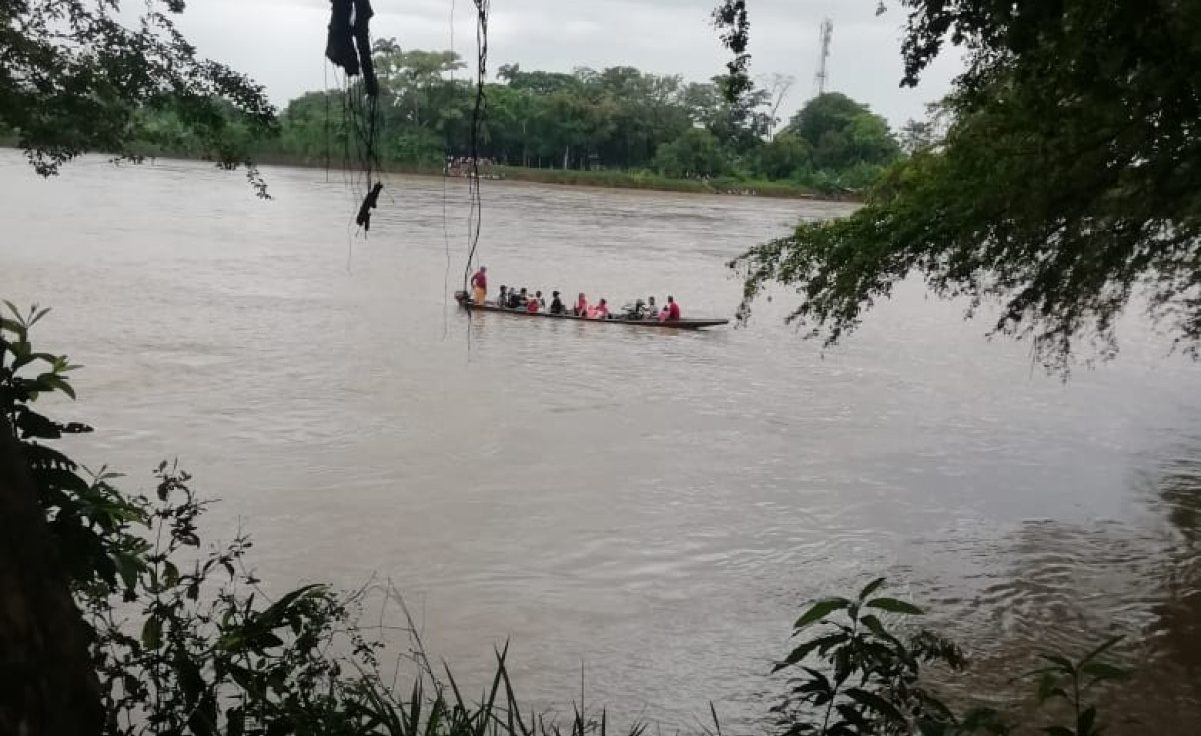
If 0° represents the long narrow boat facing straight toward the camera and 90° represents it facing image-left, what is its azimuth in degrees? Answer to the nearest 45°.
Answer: approximately 270°

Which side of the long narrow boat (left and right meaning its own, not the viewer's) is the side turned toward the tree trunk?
right

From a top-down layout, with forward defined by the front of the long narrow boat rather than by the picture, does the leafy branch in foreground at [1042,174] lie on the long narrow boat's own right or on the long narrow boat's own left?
on the long narrow boat's own right

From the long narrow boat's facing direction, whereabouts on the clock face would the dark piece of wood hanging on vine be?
The dark piece of wood hanging on vine is roughly at 3 o'clock from the long narrow boat.

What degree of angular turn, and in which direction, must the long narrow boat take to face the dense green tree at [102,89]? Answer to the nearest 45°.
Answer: approximately 90° to its right
